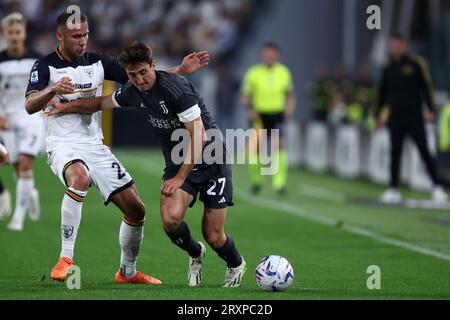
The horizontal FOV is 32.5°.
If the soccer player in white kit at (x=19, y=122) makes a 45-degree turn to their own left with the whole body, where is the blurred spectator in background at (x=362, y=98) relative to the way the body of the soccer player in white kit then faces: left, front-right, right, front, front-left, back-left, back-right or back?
left

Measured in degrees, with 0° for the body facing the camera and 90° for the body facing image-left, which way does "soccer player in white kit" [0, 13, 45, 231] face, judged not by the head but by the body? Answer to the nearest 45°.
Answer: approximately 0°

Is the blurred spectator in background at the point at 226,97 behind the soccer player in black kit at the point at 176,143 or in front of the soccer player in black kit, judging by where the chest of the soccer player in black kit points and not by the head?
behind

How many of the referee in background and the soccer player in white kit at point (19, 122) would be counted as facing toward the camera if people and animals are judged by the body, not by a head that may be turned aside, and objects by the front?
2

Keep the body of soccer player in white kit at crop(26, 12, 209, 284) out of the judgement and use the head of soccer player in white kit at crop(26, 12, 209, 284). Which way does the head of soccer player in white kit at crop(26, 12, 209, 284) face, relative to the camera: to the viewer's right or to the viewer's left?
to the viewer's right

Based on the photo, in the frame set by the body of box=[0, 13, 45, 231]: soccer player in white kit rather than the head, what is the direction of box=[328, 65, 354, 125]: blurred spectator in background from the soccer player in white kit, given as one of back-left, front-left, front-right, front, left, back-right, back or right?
back-left

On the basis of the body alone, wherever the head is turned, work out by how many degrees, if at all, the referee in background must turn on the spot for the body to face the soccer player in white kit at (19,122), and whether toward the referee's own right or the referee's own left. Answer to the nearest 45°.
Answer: approximately 45° to the referee's own right

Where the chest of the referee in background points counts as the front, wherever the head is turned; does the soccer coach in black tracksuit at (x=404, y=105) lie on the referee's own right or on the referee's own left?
on the referee's own left
